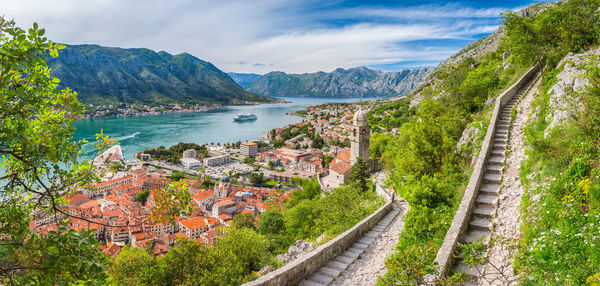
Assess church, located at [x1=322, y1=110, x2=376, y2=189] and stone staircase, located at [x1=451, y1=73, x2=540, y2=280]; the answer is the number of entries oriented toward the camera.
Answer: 1

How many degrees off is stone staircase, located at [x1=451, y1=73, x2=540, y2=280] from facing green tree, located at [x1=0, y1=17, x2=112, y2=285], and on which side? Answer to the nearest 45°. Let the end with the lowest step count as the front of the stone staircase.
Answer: approximately 45° to its right
